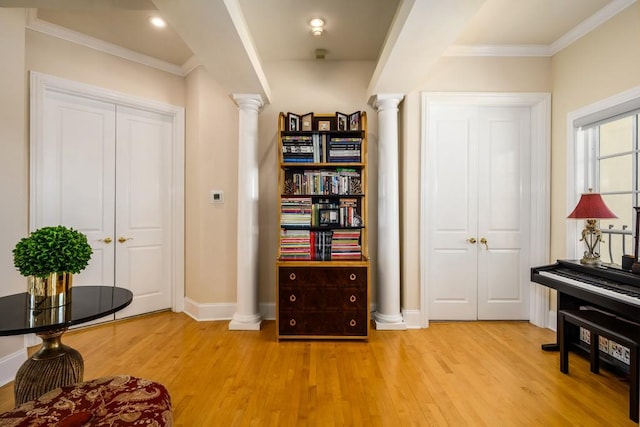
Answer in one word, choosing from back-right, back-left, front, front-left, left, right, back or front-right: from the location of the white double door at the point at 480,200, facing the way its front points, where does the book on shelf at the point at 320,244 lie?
front-right

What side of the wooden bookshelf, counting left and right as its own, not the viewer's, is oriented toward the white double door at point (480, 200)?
left

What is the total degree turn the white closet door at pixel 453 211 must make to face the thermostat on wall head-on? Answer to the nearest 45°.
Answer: approximately 90° to its right

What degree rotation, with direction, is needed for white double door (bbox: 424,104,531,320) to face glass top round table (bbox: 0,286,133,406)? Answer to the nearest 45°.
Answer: approximately 45° to its right

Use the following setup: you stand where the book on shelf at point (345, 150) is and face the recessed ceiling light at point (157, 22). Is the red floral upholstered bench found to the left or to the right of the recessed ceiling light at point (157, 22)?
left

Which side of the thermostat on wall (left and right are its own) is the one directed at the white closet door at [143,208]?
right

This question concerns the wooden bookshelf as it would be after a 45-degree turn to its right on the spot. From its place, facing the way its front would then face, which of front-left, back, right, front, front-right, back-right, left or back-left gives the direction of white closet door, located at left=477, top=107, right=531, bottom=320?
back-left
